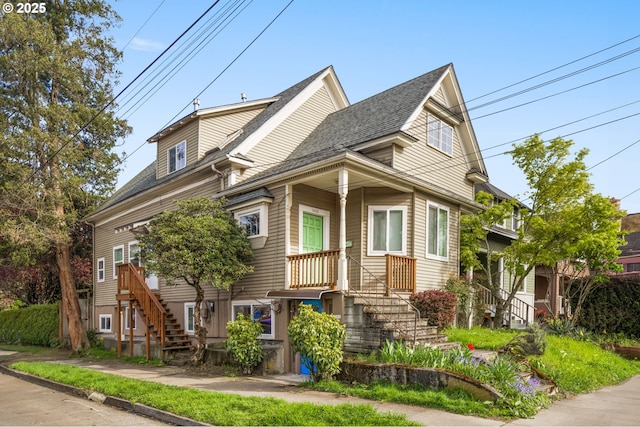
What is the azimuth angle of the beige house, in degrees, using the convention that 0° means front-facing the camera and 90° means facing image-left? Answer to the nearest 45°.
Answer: approximately 315°

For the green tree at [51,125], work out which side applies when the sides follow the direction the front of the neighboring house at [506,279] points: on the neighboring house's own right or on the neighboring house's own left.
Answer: on the neighboring house's own right

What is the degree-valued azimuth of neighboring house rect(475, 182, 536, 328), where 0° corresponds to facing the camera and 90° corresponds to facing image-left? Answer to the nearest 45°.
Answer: approximately 315°

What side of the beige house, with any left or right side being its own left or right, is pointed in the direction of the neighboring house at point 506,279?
left
